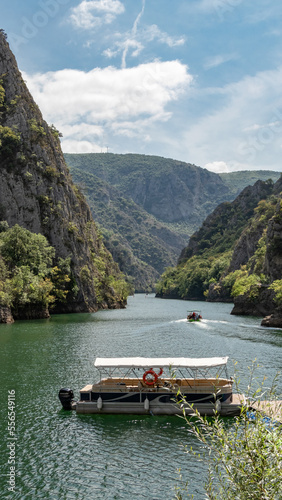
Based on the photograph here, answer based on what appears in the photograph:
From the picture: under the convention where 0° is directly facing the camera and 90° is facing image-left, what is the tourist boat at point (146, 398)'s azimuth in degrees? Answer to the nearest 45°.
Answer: approximately 270°
